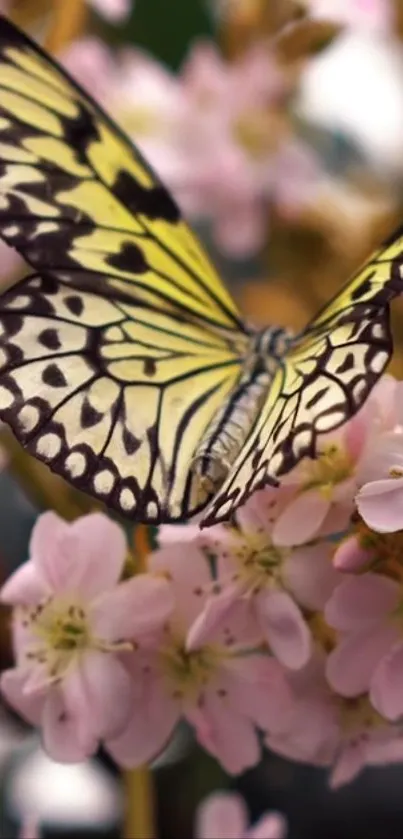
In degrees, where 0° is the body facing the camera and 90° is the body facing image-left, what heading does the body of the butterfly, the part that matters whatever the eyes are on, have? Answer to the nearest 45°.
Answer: approximately 225°

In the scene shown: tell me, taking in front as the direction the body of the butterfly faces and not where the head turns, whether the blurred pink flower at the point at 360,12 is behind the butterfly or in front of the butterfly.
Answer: in front
